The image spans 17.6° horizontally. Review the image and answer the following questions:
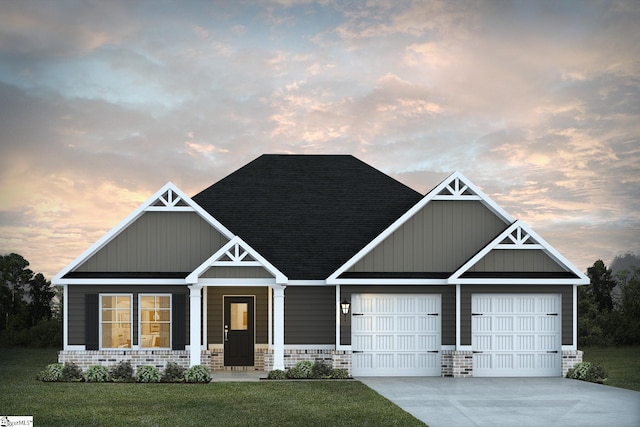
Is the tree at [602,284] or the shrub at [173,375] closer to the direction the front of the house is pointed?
the shrub

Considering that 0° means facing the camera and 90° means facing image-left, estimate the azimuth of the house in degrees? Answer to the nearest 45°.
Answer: approximately 0°

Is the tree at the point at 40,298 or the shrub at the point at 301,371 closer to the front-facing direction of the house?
the shrub

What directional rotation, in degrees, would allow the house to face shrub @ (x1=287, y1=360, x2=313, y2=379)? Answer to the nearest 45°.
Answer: approximately 45° to its right

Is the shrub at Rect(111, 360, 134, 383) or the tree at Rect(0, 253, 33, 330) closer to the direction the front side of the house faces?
the shrub

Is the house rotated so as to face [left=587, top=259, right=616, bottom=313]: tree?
no

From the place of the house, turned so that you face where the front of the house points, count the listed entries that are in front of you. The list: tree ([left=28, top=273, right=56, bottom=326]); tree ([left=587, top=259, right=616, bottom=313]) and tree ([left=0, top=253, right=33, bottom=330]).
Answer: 0

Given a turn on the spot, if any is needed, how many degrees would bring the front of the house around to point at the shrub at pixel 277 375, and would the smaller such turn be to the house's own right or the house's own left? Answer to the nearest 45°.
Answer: approximately 45° to the house's own right

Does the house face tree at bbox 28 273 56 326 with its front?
no

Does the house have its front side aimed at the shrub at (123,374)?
no
